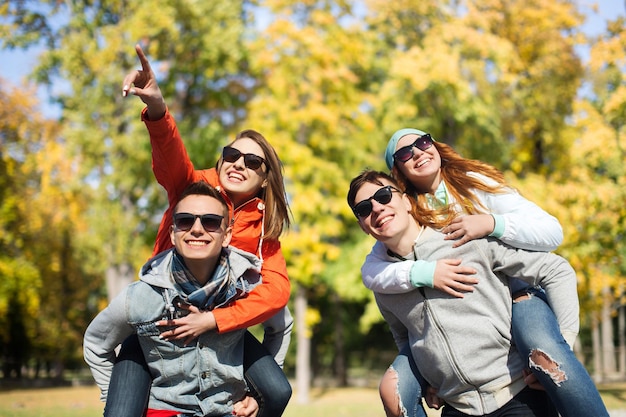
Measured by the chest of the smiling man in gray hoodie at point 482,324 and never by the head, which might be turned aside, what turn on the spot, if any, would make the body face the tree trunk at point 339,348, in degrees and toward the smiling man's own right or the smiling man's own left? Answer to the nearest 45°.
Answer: approximately 135° to the smiling man's own right

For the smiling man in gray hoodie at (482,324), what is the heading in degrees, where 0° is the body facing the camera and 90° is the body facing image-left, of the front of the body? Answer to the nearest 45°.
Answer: approximately 45°

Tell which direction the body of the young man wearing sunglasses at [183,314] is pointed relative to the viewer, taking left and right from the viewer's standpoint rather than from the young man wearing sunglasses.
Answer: facing the viewer

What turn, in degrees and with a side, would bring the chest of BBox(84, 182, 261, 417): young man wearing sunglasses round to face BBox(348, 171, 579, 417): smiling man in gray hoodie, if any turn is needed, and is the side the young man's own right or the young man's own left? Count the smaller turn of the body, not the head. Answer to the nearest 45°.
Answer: approximately 90° to the young man's own left

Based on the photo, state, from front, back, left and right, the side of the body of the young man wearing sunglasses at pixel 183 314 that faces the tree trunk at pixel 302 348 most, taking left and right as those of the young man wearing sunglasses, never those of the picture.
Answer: back

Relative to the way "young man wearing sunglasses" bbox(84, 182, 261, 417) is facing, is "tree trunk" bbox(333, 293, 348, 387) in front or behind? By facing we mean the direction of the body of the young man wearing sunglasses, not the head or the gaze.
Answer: behind

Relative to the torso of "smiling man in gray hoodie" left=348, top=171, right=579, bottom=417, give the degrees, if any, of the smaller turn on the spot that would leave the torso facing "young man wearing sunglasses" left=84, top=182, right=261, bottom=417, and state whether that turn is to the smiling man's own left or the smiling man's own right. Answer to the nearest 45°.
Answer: approximately 45° to the smiling man's own right

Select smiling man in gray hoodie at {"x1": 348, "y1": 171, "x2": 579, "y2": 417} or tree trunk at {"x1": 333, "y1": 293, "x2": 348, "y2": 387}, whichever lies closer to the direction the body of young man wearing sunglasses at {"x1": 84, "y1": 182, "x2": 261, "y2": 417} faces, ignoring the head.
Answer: the smiling man in gray hoodie

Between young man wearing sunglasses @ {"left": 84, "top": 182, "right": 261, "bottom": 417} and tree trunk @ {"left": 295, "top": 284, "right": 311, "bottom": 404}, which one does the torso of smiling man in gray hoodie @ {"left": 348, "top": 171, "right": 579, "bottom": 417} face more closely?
the young man wearing sunglasses

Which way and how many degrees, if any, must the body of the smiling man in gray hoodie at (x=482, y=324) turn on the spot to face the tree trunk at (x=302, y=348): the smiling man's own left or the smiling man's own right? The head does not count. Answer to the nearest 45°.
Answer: approximately 135° to the smiling man's own right

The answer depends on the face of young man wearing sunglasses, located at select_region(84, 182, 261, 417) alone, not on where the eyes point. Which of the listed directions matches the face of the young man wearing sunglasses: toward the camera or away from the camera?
toward the camera

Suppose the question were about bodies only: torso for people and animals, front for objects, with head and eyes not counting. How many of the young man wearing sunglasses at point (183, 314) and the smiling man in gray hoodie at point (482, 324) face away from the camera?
0
